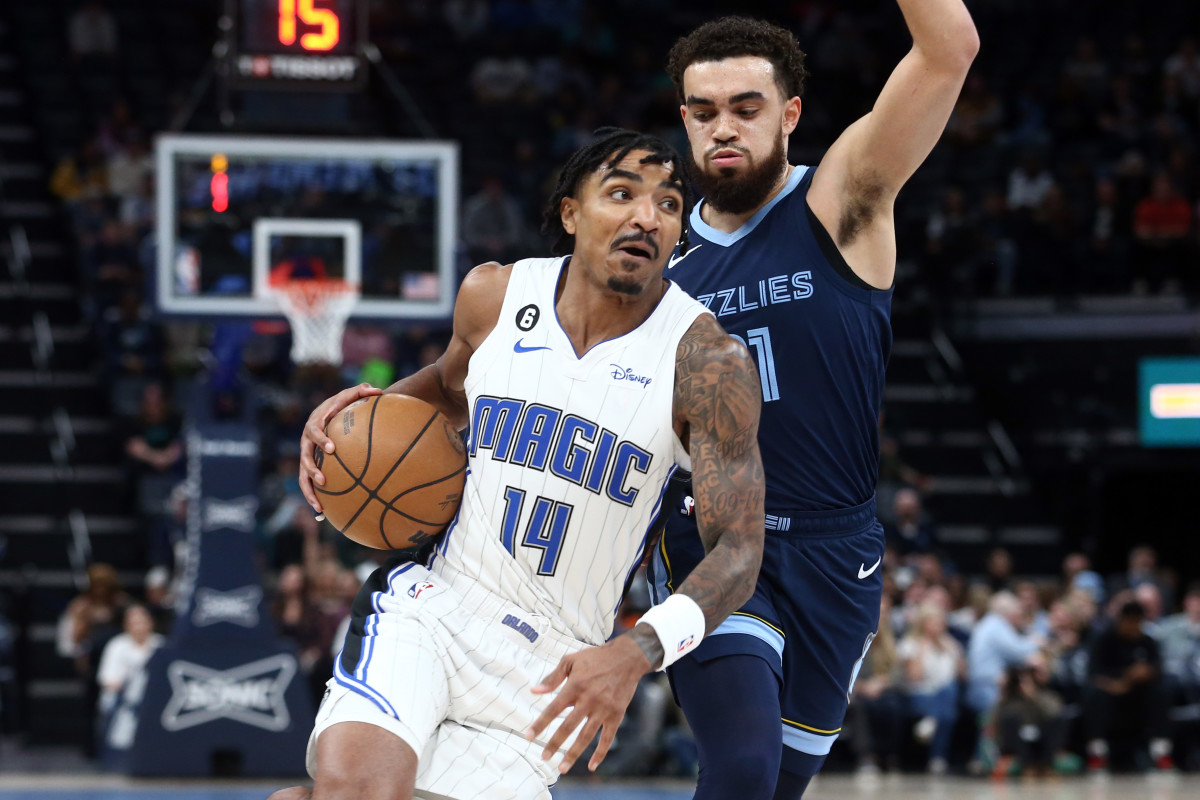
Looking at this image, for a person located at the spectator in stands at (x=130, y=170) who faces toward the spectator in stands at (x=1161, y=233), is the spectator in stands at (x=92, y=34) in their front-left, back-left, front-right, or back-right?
back-left

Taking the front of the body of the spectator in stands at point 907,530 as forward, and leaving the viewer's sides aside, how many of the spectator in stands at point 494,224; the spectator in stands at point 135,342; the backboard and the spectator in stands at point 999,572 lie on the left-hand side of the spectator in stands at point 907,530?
1

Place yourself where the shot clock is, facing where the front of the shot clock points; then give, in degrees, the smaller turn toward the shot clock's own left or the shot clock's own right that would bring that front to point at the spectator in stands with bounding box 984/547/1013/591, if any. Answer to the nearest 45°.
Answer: approximately 90° to the shot clock's own left

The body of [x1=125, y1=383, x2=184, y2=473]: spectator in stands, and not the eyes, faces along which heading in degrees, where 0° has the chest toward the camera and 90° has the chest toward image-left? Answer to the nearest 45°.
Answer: approximately 0°

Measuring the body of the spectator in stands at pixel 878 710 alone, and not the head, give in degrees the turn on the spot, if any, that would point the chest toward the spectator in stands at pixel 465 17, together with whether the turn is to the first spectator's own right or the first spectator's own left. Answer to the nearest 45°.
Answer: approximately 135° to the first spectator's own right

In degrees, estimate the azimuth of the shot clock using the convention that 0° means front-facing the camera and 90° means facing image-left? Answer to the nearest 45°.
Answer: approximately 0°

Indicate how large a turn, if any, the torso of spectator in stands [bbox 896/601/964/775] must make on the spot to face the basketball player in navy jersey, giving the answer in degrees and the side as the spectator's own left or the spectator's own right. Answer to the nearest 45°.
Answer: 0° — they already face them
